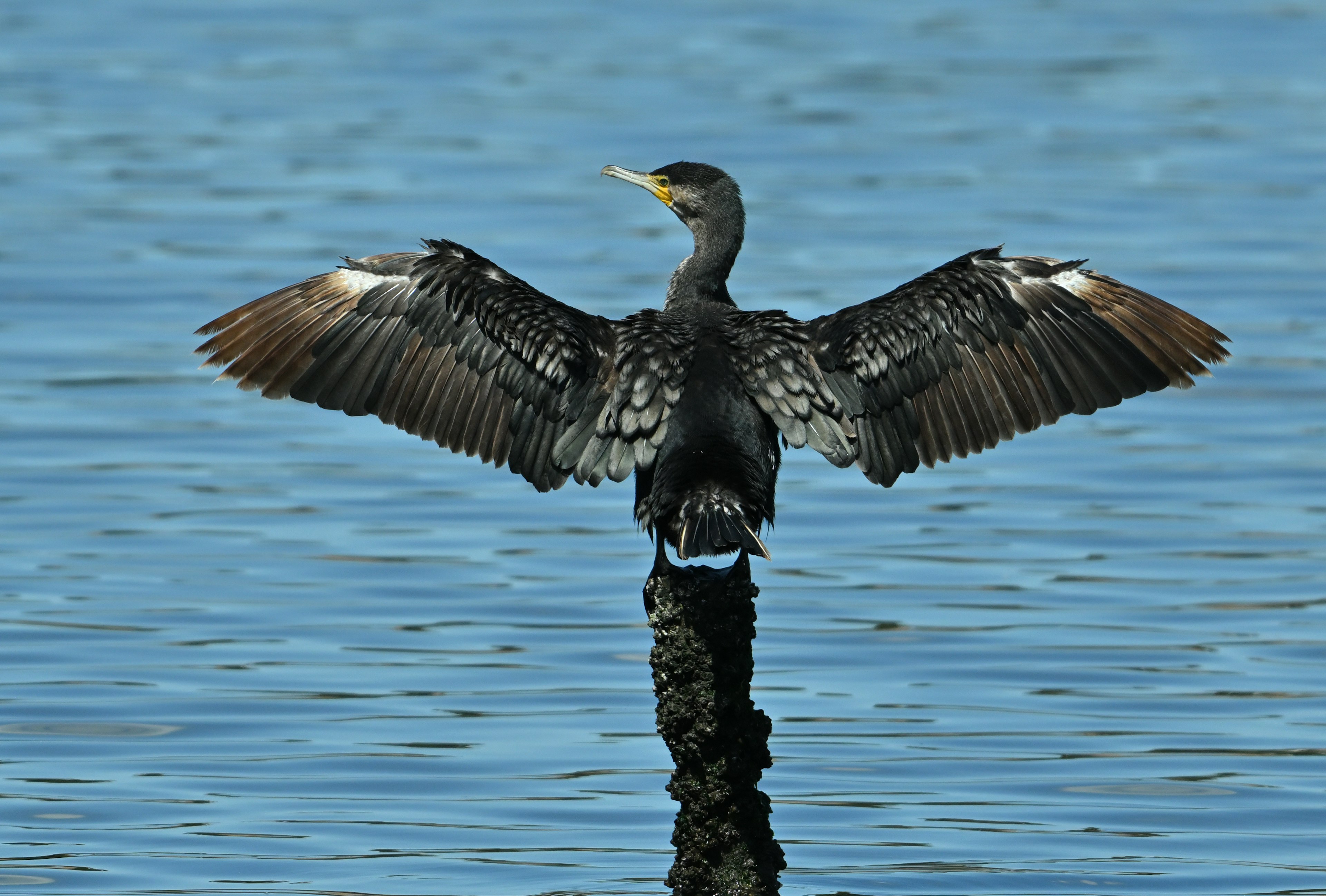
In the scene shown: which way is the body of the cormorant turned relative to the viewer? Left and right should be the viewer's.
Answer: facing away from the viewer
